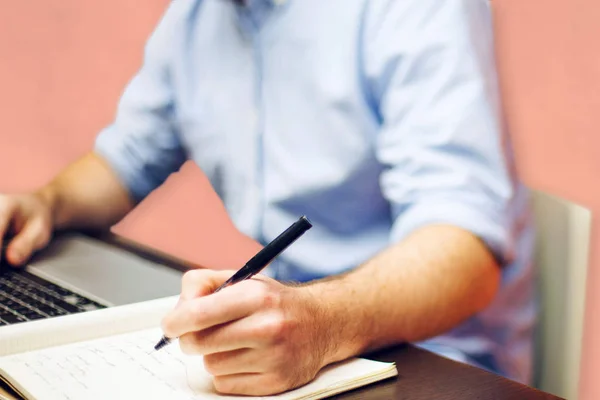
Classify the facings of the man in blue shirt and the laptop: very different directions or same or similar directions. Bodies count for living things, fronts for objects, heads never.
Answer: very different directions

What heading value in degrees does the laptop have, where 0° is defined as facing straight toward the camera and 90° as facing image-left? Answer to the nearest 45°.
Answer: approximately 225°

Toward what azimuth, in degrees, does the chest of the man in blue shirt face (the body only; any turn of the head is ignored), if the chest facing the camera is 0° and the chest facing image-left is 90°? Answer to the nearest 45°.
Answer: approximately 45°
